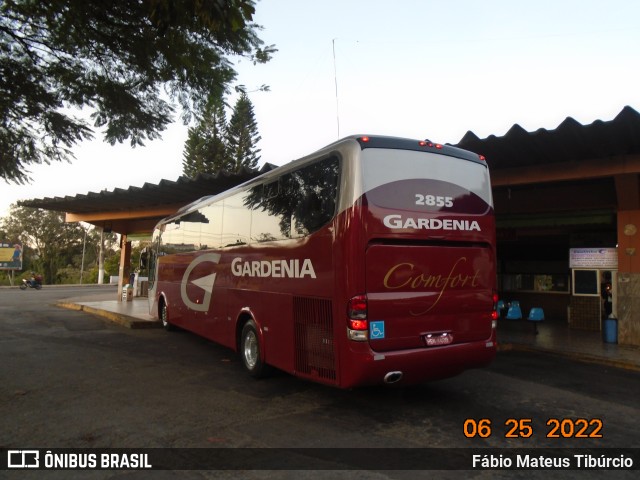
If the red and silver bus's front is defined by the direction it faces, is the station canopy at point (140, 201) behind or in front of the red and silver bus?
in front

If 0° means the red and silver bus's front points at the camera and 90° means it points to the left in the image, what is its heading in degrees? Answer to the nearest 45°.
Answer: approximately 135°

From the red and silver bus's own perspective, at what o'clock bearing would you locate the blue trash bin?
The blue trash bin is roughly at 3 o'clock from the red and silver bus.

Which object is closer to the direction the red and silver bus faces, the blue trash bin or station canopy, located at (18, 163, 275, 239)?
the station canopy
